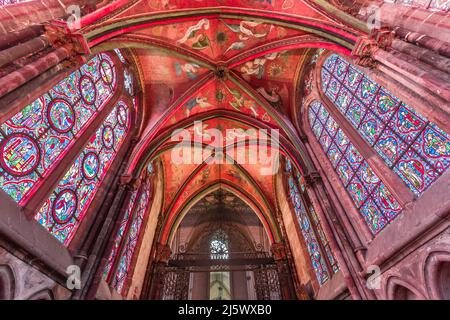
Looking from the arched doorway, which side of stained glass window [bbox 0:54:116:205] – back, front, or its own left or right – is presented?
left

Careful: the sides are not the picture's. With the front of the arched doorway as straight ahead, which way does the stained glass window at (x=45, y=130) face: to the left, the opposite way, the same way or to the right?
to the left

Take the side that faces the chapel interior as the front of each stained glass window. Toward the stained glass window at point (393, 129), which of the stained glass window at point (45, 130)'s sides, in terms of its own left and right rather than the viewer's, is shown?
front

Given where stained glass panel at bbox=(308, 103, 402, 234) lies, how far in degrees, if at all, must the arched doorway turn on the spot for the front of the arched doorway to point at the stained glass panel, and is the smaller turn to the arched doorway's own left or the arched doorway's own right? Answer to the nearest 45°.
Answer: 0° — it already faces it

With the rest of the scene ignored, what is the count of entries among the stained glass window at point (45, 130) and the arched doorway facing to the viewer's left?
0

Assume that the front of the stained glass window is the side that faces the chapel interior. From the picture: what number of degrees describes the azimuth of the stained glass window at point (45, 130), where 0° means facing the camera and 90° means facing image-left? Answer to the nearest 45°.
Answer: approximately 315°

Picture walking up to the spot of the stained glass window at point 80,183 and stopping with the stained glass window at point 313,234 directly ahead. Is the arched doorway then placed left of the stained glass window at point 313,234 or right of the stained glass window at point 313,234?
left

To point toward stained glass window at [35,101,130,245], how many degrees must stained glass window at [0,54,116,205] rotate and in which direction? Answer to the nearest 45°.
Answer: approximately 90° to its left

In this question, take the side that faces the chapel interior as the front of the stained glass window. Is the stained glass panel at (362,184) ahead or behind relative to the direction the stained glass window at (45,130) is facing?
ahead

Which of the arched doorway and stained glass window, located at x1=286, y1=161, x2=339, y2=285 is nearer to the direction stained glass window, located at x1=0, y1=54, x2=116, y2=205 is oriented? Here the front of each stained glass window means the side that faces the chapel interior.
the stained glass window

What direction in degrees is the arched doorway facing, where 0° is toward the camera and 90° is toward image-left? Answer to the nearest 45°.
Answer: approximately 0°
